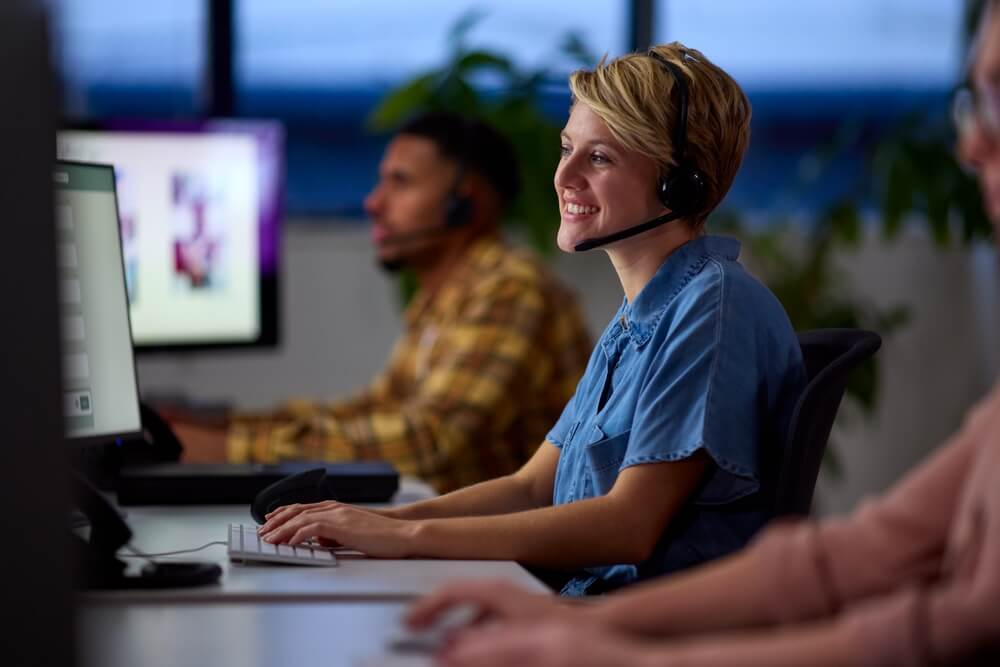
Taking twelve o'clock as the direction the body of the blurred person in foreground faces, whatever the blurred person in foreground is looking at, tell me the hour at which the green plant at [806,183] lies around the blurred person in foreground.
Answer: The green plant is roughly at 3 o'clock from the blurred person in foreground.

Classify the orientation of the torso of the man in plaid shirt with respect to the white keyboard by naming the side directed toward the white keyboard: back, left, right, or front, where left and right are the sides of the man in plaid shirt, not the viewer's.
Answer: left

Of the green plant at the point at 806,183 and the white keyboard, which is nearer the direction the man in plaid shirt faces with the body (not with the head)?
the white keyboard

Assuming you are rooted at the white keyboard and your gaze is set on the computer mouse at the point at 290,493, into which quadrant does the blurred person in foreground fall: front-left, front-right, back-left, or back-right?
back-right

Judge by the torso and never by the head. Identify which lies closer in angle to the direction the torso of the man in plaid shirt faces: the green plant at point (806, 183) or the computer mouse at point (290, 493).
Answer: the computer mouse

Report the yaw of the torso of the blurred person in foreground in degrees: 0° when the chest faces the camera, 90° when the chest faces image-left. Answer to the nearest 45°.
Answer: approximately 90°

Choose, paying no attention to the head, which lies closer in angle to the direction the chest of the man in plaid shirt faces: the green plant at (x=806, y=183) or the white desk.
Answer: the white desk

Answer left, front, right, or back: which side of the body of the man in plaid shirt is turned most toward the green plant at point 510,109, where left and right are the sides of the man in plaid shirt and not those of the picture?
right

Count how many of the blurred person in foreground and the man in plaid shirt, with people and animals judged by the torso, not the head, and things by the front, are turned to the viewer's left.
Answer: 2

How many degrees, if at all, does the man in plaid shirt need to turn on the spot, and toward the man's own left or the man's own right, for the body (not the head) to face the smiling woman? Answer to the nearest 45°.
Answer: approximately 90° to the man's own left

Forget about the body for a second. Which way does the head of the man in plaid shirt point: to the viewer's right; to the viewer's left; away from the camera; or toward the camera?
to the viewer's left

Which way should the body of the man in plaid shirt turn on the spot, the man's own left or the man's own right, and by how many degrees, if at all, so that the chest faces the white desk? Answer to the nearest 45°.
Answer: approximately 90° to the man's own left

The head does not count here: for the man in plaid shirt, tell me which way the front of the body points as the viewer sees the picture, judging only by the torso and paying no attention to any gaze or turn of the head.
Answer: to the viewer's left
